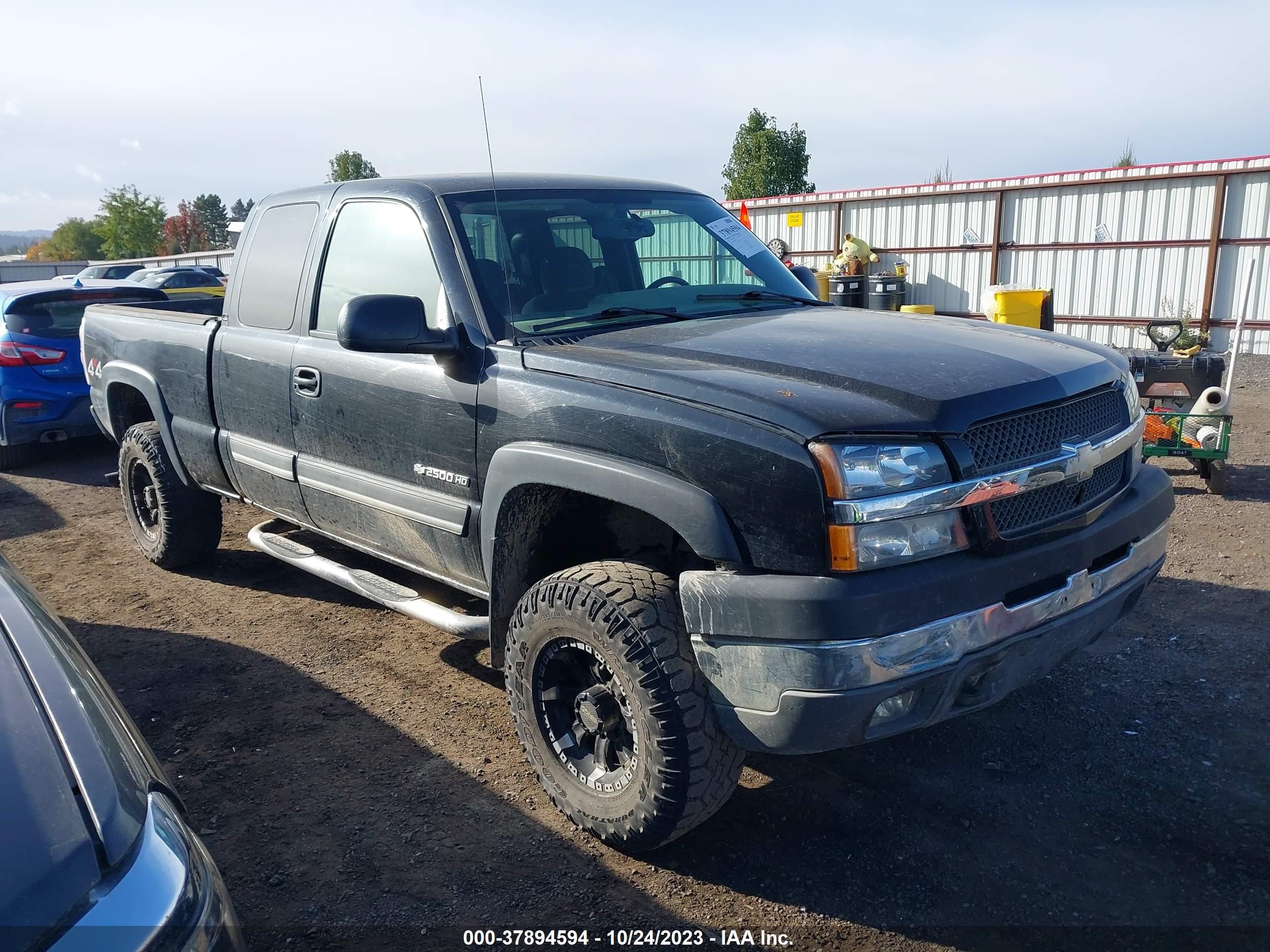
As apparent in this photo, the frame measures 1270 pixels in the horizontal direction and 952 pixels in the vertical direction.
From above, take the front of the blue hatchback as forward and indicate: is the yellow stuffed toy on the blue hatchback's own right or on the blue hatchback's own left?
on the blue hatchback's own right

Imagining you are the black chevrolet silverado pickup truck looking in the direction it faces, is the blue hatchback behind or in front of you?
behind

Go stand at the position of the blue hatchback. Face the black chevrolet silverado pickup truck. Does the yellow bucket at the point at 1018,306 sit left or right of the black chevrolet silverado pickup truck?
left

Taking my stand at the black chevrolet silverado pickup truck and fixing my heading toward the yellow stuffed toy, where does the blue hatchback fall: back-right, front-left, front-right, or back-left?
front-left

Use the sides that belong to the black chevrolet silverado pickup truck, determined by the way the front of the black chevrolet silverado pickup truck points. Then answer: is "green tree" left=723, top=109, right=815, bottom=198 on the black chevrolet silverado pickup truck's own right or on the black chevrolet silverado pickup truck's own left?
on the black chevrolet silverado pickup truck's own left

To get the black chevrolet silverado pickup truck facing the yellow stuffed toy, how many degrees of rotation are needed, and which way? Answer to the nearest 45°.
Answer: approximately 135° to its left

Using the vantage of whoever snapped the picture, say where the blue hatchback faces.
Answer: facing away from the viewer and to the left of the viewer

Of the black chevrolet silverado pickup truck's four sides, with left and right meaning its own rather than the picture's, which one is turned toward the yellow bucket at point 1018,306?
left

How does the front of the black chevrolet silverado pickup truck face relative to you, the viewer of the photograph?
facing the viewer and to the right of the viewer

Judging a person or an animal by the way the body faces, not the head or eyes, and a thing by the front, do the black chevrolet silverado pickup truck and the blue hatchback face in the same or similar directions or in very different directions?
very different directions

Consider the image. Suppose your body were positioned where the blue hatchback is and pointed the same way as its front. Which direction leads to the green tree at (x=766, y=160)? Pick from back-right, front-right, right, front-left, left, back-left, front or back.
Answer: right
